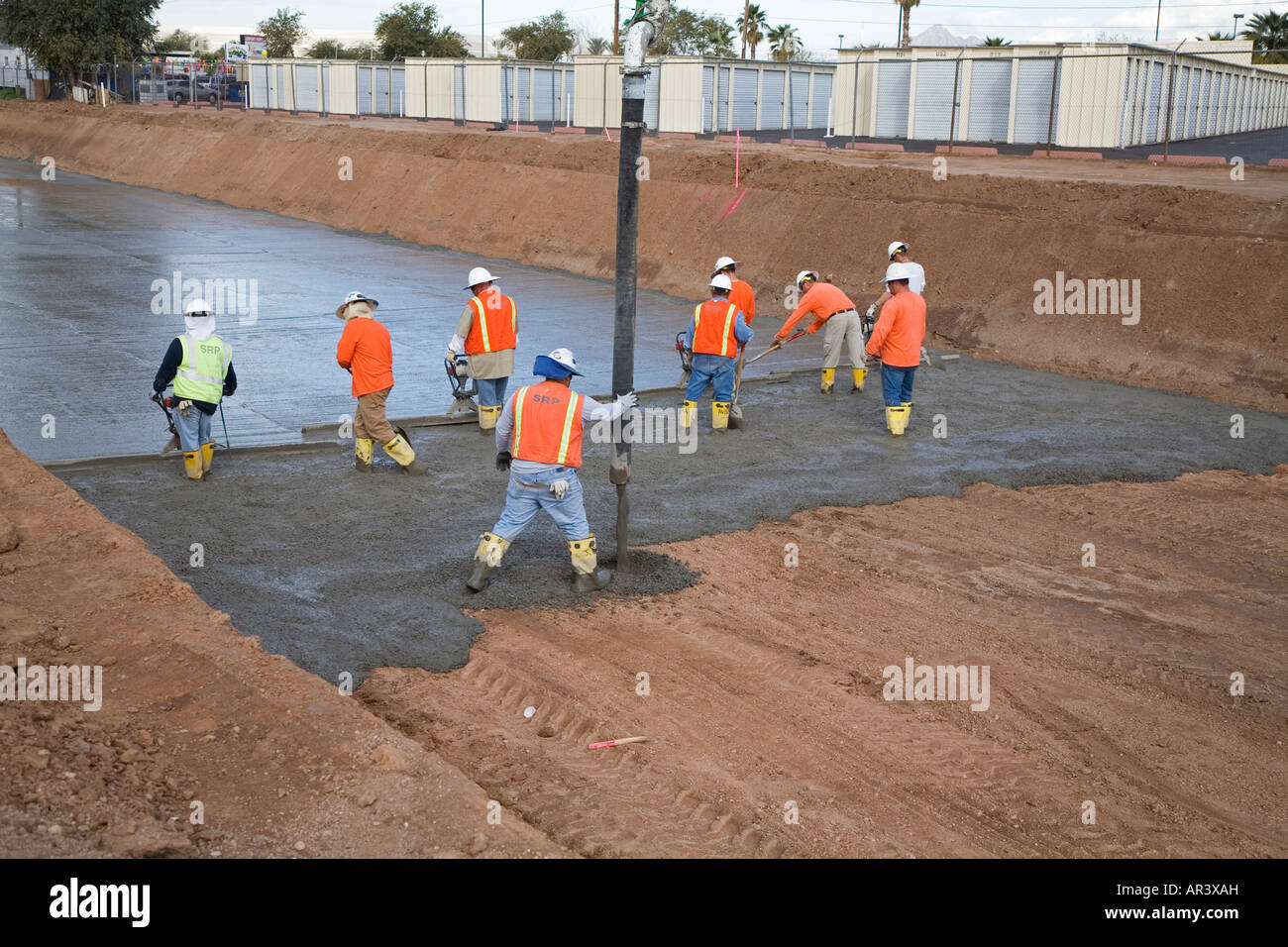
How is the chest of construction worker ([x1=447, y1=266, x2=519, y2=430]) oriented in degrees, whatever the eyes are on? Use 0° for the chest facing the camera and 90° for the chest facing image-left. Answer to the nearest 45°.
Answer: approximately 135°

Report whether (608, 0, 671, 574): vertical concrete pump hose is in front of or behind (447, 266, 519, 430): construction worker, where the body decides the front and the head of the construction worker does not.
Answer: behind

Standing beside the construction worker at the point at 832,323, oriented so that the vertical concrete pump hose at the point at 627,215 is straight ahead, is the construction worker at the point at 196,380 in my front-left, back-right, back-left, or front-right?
front-right

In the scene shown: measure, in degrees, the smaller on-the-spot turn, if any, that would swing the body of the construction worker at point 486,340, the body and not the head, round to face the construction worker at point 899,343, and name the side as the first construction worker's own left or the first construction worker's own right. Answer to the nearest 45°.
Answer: approximately 135° to the first construction worker's own right

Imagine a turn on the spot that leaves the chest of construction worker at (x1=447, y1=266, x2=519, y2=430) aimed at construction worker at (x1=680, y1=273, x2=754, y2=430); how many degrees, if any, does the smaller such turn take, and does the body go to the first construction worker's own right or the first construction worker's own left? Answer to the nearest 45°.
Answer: approximately 135° to the first construction worker's own right

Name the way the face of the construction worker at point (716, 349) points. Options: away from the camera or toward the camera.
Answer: away from the camera

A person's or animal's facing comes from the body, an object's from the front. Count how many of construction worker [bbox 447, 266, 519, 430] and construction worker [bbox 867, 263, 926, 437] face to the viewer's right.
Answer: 0

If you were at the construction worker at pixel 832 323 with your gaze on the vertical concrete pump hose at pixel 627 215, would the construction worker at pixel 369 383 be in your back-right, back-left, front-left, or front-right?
front-right
